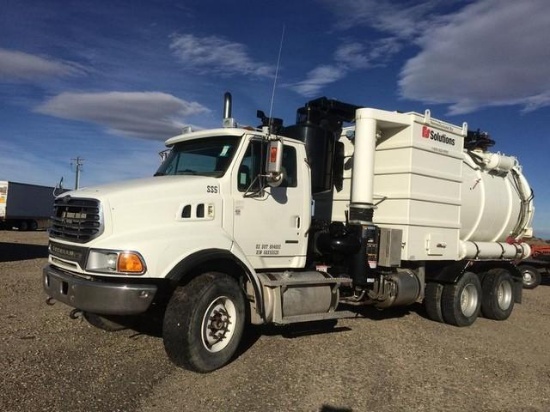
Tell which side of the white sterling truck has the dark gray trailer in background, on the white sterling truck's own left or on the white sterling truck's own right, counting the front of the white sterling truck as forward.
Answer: on the white sterling truck's own right

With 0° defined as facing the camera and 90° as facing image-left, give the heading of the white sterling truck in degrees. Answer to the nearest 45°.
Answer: approximately 45°
